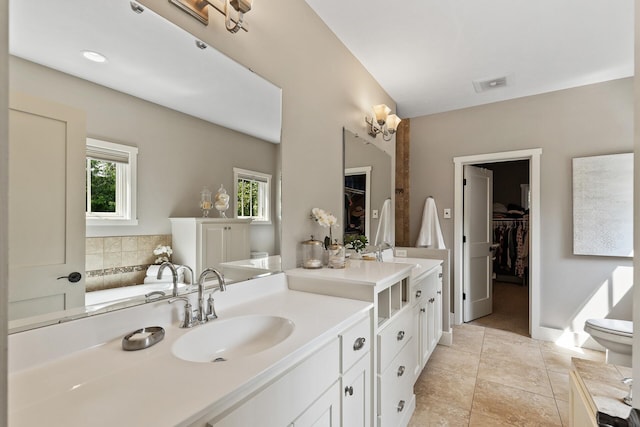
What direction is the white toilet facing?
to the viewer's left

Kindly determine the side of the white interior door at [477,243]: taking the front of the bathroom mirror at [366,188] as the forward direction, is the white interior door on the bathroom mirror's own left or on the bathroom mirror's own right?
on the bathroom mirror's own left

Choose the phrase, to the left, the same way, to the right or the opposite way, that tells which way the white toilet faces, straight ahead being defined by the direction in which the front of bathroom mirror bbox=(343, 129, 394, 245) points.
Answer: the opposite way

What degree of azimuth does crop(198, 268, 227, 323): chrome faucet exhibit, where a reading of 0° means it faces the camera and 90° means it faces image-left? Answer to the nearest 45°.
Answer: approximately 315°

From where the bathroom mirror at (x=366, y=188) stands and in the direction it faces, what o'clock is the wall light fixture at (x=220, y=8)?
The wall light fixture is roughly at 2 o'clock from the bathroom mirror.

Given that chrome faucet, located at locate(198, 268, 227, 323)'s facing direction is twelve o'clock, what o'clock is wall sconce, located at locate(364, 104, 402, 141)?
The wall sconce is roughly at 9 o'clock from the chrome faucet.

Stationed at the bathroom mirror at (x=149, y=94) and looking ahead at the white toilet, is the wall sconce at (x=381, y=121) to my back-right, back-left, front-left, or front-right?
front-left

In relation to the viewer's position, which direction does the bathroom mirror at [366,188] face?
facing the viewer and to the right of the viewer

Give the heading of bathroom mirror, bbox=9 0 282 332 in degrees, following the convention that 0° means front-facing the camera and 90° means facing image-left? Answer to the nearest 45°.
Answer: approximately 315°

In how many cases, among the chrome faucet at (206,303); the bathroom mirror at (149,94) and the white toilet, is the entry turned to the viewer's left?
1
